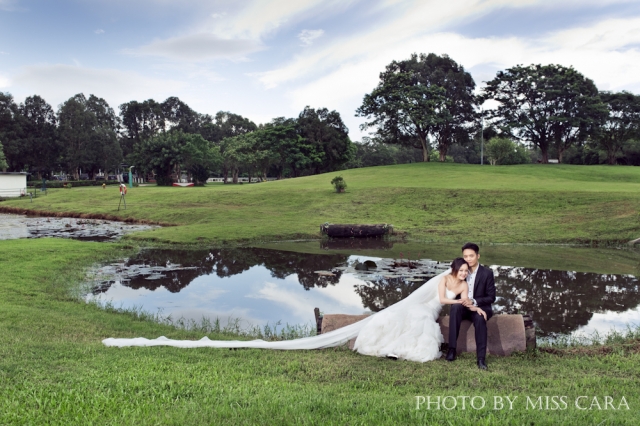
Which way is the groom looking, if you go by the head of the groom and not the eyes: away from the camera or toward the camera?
toward the camera

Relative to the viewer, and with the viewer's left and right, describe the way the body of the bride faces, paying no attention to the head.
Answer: facing the viewer and to the right of the viewer

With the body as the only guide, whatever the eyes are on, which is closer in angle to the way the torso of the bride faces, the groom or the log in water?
the groom

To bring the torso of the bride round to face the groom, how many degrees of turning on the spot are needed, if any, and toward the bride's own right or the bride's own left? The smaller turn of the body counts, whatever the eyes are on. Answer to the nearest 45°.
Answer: approximately 45° to the bride's own left

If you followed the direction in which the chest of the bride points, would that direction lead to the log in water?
no
